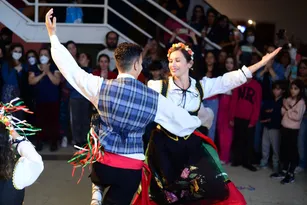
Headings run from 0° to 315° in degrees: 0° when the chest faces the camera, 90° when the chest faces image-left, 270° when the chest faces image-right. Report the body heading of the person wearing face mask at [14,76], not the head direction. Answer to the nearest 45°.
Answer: approximately 0°

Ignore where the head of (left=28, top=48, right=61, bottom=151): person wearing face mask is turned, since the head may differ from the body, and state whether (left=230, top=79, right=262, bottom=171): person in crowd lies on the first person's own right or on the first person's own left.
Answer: on the first person's own left

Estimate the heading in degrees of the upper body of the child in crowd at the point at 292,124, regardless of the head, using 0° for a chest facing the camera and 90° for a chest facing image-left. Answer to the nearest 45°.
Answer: approximately 45°

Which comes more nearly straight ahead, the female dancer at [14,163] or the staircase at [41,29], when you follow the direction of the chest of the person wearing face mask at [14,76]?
the female dancer

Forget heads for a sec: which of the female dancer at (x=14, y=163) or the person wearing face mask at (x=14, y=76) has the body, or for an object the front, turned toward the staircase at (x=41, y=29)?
the female dancer

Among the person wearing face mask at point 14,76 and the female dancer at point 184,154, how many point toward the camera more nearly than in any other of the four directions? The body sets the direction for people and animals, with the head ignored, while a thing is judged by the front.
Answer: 2

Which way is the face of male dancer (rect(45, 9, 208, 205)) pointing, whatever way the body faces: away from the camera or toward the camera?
away from the camera

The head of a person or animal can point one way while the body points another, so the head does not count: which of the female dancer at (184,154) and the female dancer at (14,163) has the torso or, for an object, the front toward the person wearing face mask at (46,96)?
the female dancer at (14,163)

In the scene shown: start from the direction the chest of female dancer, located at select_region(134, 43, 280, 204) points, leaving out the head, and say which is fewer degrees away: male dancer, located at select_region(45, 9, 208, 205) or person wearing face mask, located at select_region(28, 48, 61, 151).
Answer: the male dancer

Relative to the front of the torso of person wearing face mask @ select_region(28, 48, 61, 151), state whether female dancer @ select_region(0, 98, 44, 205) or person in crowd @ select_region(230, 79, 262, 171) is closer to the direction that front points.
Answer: the female dancer

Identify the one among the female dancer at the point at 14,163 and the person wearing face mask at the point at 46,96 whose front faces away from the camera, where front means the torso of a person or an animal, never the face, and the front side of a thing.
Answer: the female dancer

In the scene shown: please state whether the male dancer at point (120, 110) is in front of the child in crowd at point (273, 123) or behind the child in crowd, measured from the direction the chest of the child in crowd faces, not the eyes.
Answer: in front
